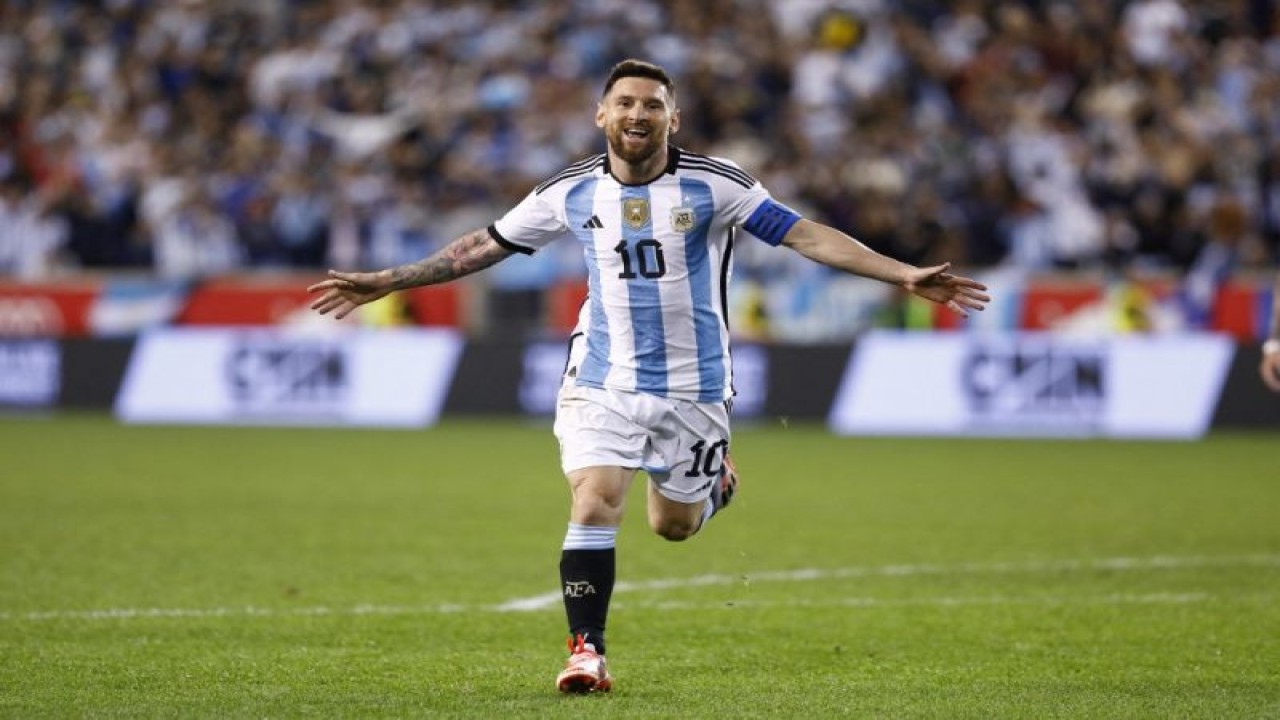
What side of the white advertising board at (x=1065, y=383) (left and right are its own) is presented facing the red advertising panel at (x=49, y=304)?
right

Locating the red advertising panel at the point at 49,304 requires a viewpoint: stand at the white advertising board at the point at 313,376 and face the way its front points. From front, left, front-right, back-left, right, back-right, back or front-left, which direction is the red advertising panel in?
back-right

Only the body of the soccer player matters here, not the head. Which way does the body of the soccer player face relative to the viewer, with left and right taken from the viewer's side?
facing the viewer

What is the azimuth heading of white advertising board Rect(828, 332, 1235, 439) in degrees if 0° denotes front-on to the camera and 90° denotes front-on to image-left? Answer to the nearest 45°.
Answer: approximately 0°

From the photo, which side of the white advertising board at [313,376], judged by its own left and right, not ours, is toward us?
front

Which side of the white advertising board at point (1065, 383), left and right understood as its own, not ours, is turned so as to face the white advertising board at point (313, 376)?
right

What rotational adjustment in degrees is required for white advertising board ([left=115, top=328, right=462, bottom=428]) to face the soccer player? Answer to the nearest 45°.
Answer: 0° — it already faces them
